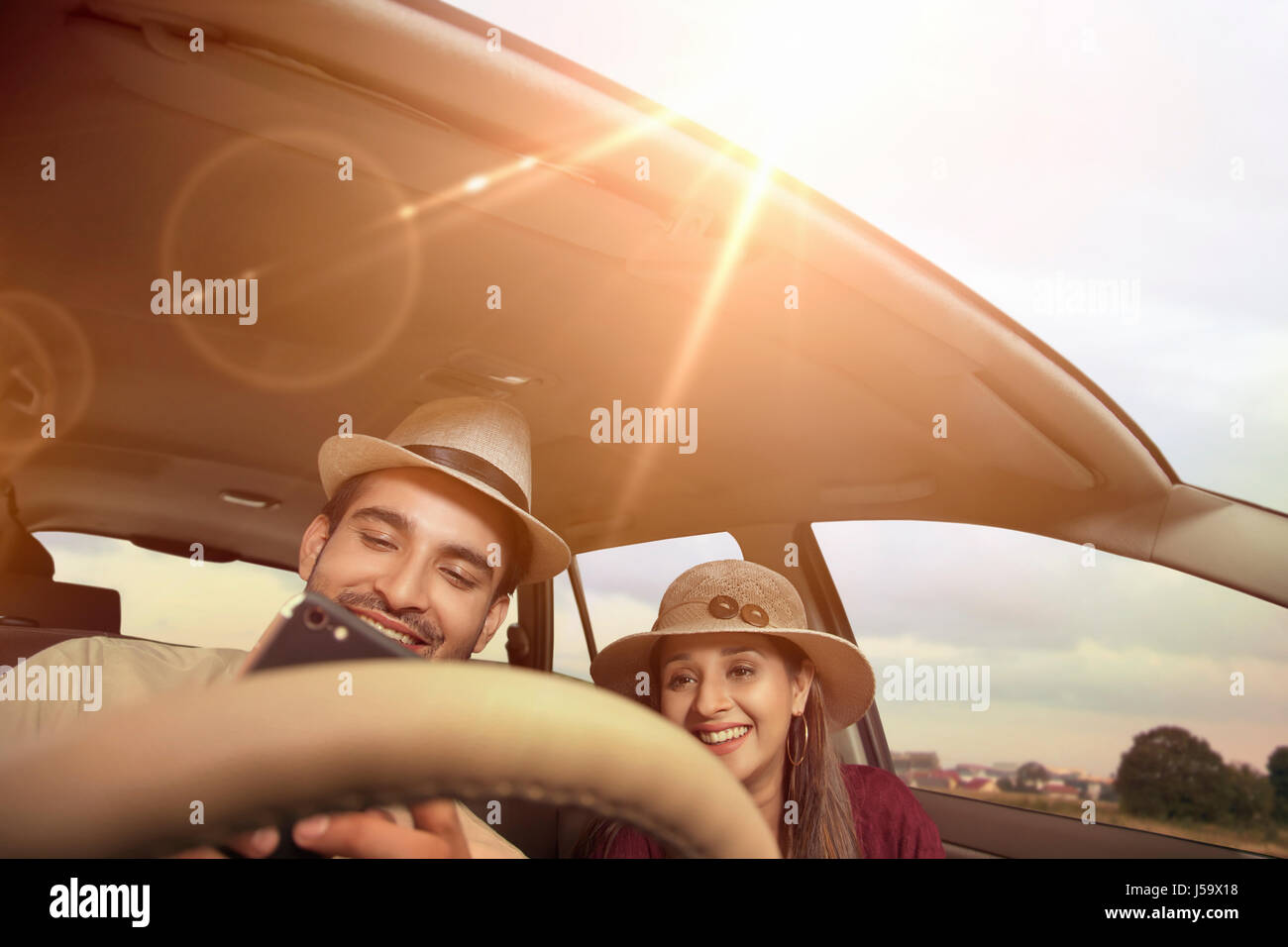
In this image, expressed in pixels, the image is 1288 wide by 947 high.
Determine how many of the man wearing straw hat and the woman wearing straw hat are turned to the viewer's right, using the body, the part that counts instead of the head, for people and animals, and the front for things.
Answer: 0

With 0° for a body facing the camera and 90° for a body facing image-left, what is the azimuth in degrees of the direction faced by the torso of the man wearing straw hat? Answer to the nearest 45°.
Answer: approximately 0°

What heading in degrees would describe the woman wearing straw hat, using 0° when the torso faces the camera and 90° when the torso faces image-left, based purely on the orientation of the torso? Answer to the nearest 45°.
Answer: approximately 45°
